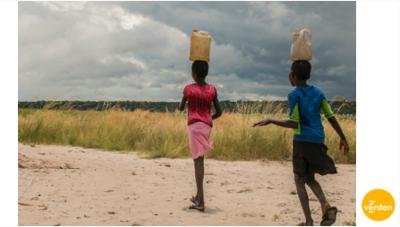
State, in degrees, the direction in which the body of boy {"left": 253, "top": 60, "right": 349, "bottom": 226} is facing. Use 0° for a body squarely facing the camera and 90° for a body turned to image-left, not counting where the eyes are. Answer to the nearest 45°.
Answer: approximately 135°

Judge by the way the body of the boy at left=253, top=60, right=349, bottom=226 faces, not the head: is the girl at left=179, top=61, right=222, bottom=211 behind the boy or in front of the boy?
in front

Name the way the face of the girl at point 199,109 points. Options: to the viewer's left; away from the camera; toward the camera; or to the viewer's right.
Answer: away from the camera
